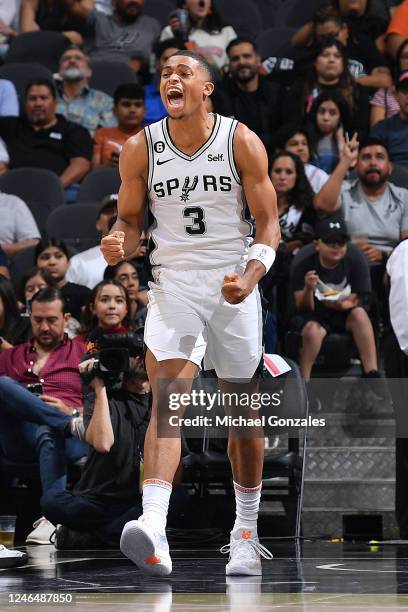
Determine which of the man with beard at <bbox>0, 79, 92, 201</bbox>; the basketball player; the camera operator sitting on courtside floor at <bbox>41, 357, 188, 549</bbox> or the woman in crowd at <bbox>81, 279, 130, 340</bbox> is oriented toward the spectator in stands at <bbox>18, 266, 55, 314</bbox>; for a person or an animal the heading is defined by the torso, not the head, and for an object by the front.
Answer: the man with beard

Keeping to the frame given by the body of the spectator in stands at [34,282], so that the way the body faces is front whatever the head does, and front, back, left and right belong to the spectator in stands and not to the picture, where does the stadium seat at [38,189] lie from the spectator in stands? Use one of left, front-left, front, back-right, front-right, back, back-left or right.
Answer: back

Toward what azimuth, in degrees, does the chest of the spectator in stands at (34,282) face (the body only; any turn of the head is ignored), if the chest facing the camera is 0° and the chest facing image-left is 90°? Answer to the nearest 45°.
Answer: approximately 0°

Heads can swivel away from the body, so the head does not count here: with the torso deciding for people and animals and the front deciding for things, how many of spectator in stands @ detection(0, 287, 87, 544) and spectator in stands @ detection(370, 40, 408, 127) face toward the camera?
2

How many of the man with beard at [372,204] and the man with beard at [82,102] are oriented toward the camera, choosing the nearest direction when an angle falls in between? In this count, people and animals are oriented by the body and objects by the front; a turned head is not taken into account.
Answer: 2

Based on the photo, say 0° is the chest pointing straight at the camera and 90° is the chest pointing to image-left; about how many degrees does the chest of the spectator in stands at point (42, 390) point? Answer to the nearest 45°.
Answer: approximately 0°
